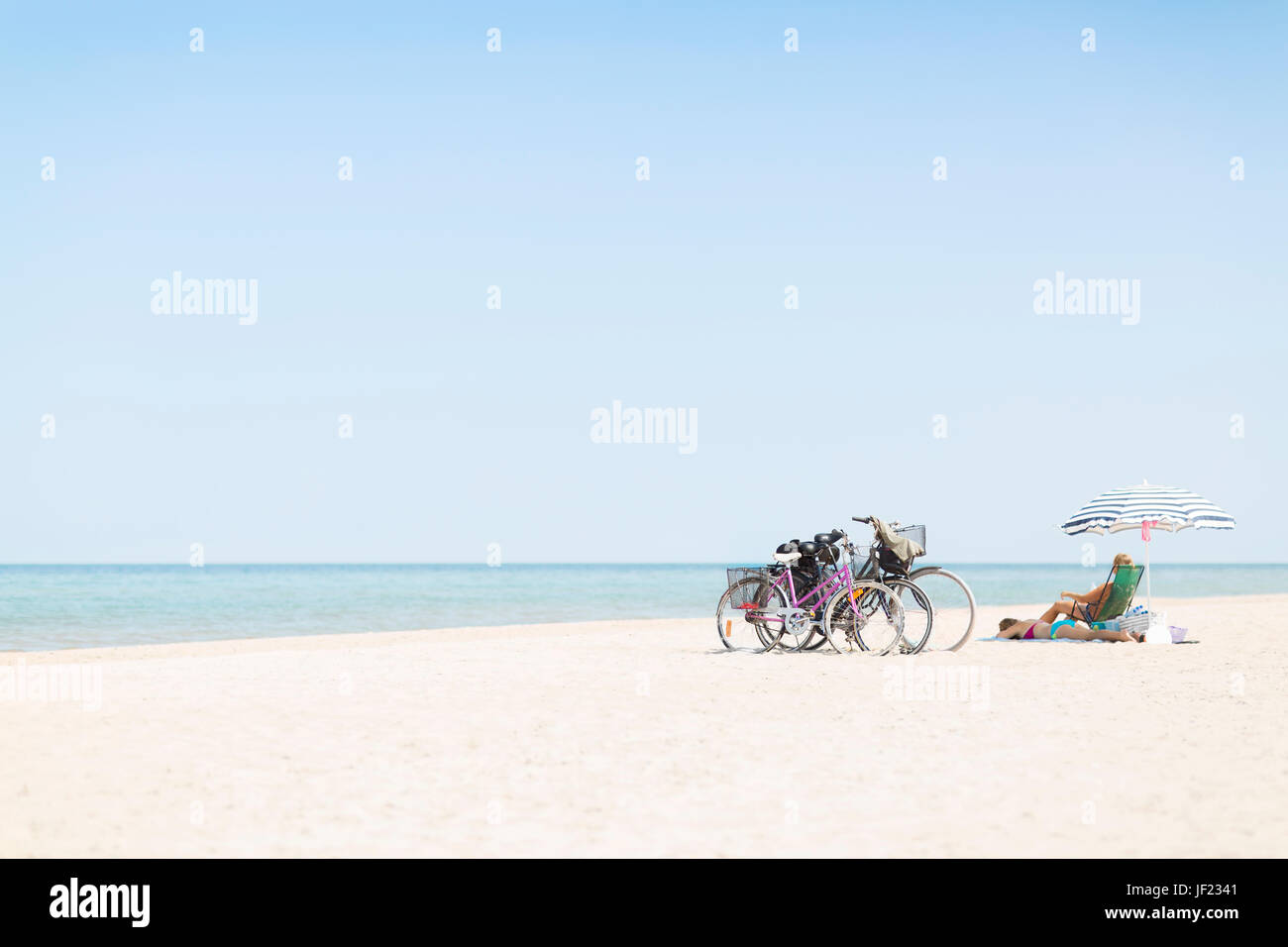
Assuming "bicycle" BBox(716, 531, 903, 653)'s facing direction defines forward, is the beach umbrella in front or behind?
in front

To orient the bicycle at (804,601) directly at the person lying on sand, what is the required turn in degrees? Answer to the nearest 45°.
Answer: approximately 45° to its left

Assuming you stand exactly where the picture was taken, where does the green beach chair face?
facing away from the viewer and to the left of the viewer

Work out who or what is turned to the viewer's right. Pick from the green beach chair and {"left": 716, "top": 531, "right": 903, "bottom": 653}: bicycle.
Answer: the bicycle

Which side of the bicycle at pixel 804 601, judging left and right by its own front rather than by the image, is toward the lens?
right

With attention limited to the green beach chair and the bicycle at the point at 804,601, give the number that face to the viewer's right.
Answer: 1
